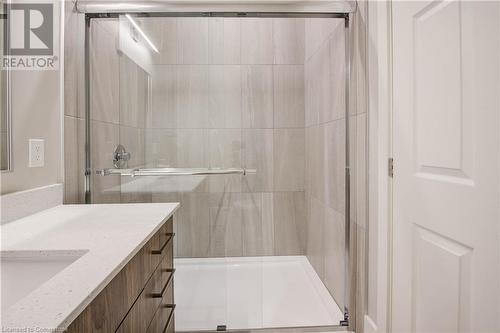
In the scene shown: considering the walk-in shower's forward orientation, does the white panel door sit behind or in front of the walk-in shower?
in front

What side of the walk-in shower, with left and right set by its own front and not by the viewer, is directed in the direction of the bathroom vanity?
front

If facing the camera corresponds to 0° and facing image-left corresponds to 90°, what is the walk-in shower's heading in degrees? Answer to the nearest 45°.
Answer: approximately 0°
